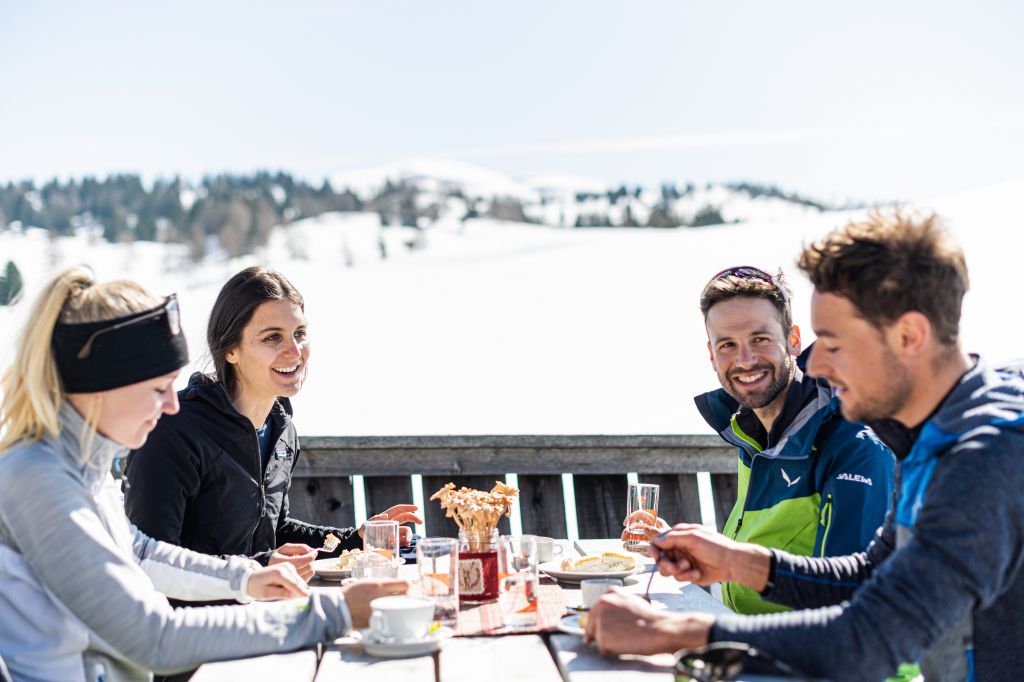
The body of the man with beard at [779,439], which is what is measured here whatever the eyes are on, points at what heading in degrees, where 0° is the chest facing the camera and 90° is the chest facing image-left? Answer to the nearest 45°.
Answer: approximately 45°

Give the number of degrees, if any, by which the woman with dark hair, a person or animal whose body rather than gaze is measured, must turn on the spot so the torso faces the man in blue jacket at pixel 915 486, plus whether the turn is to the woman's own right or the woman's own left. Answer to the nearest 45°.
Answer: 0° — they already face them

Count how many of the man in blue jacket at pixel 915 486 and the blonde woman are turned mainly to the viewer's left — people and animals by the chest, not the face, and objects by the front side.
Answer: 1

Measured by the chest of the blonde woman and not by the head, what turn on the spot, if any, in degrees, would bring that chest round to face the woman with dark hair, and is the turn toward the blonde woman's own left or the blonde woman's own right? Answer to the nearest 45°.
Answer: approximately 90° to the blonde woman's own left

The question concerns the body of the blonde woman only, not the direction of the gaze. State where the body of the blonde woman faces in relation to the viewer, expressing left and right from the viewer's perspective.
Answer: facing to the right of the viewer

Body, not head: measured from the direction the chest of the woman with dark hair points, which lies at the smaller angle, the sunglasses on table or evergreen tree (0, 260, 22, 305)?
the sunglasses on table

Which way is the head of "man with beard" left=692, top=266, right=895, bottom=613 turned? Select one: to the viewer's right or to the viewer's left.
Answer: to the viewer's left

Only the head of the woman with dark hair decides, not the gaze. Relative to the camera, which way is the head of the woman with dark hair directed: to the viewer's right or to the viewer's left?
to the viewer's right

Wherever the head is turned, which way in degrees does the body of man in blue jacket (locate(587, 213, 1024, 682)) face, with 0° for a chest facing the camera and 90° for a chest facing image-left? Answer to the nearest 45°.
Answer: approximately 90°

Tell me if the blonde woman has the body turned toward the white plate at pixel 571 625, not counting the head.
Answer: yes

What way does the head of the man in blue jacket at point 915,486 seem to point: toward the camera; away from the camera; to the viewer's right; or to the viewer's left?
to the viewer's left

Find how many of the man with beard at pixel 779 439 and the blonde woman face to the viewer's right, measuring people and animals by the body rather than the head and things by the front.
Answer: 1
